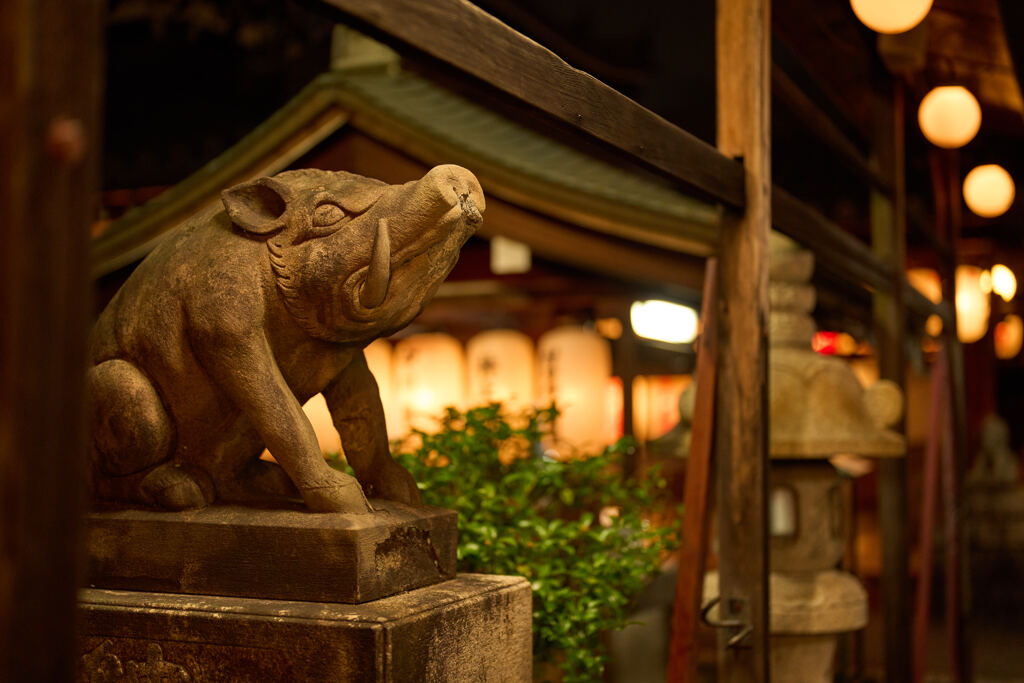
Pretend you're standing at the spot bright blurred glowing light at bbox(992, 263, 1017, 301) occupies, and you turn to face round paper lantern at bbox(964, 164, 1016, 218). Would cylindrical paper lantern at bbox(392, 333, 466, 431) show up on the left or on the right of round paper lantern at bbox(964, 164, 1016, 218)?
right

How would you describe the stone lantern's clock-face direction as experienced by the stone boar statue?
The stone lantern is roughly at 9 o'clock from the stone boar statue.

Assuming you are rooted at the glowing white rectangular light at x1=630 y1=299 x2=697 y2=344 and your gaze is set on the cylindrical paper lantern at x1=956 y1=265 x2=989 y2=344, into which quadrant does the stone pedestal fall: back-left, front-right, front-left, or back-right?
back-right

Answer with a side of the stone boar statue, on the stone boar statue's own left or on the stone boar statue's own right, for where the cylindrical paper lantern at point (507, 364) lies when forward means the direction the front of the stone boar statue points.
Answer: on the stone boar statue's own left

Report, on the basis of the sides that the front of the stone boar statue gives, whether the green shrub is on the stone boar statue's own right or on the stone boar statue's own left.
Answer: on the stone boar statue's own left

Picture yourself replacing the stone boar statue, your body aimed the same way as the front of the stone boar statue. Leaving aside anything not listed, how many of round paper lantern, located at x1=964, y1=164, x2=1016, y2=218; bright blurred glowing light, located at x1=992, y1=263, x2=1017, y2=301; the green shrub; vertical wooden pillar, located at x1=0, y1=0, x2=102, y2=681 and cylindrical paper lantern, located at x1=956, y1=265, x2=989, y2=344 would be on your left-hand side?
4

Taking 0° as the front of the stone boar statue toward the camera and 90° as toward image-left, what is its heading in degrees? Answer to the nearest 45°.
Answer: approximately 315°

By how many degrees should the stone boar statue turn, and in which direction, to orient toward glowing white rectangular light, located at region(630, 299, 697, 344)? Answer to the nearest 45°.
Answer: approximately 90° to its left

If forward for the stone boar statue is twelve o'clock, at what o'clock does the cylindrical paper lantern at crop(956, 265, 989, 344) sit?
The cylindrical paper lantern is roughly at 9 o'clock from the stone boar statue.

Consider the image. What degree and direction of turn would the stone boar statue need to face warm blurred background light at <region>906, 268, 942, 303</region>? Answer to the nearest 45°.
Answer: approximately 90° to its left

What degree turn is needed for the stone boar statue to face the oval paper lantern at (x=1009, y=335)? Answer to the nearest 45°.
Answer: approximately 90° to its left

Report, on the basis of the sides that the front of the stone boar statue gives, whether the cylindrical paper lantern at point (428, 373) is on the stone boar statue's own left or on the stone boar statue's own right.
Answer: on the stone boar statue's own left

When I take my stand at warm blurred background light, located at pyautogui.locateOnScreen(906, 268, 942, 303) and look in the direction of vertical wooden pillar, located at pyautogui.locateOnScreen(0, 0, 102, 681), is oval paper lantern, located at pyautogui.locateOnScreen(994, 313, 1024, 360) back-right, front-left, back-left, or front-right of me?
back-left

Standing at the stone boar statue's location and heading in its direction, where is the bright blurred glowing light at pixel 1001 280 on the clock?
The bright blurred glowing light is roughly at 9 o'clock from the stone boar statue.

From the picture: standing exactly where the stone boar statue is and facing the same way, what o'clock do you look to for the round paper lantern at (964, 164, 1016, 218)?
The round paper lantern is roughly at 9 o'clock from the stone boar statue.
